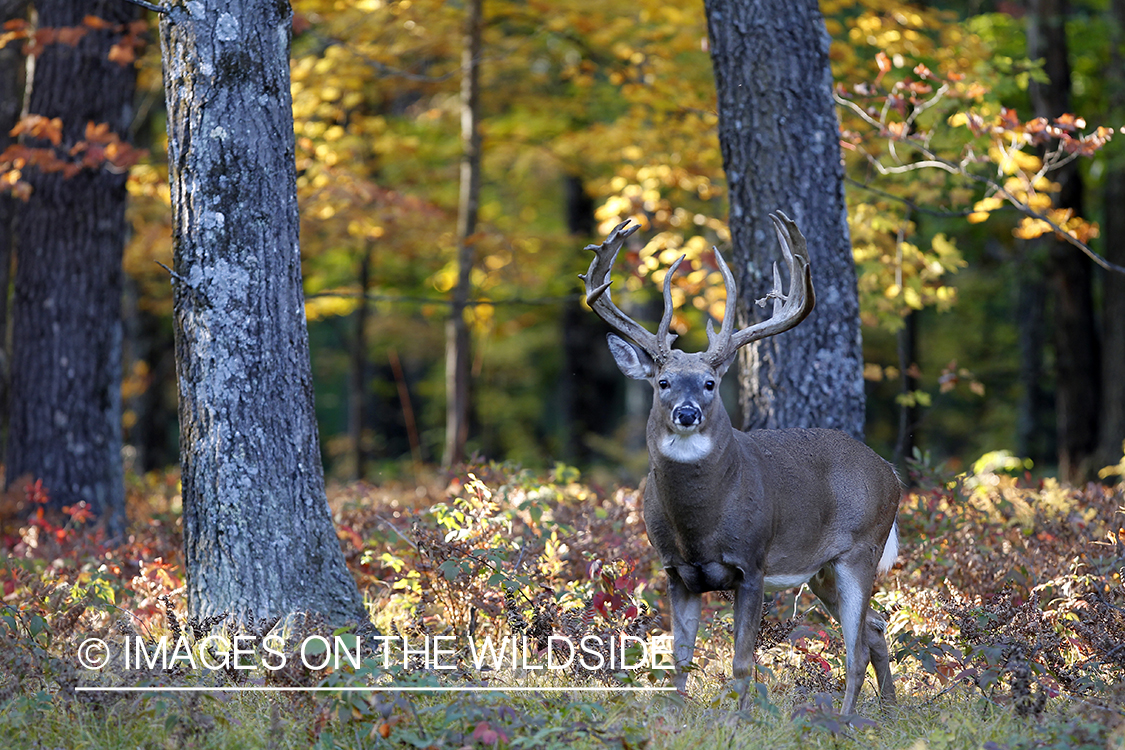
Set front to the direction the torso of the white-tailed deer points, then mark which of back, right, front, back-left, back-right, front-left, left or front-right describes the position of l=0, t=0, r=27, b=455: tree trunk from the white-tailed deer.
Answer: right

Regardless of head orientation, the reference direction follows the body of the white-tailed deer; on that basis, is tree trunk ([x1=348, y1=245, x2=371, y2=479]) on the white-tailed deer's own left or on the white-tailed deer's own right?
on the white-tailed deer's own right

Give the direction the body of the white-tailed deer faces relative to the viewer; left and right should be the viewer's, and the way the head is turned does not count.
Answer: facing the viewer and to the left of the viewer

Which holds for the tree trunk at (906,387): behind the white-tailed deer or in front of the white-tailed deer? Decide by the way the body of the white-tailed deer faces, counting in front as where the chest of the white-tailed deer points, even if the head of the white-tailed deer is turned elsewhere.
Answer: behind

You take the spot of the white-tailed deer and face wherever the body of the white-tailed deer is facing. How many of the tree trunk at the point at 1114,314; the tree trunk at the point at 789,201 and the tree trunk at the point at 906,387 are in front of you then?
0

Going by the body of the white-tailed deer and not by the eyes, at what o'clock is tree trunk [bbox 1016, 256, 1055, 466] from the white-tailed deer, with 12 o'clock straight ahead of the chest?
The tree trunk is roughly at 5 o'clock from the white-tailed deer.

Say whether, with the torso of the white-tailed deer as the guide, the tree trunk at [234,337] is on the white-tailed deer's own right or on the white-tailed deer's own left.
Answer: on the white-tailed deer's own right

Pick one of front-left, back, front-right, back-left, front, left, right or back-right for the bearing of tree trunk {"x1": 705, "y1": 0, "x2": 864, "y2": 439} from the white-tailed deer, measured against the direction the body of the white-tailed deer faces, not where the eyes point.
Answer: back-right

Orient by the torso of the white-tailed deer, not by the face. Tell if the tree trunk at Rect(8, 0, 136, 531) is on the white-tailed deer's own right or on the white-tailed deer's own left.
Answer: on the white-tailed deer's own right
